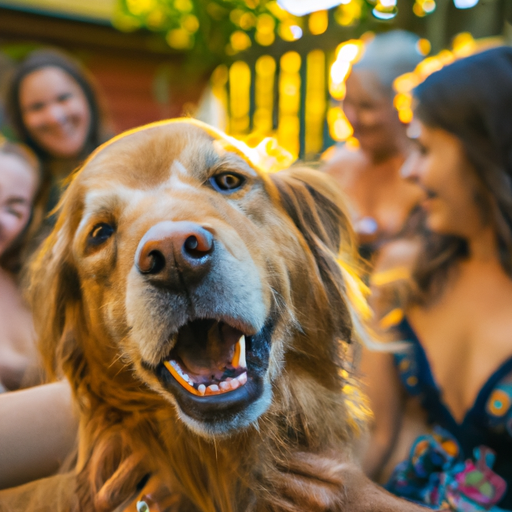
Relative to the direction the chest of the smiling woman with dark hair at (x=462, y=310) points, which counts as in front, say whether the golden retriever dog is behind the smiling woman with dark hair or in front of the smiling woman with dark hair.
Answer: in front

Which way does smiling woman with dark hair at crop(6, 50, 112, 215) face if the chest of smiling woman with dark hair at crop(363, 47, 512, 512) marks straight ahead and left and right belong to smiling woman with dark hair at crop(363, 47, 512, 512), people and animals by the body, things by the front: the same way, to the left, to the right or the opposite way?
to the left

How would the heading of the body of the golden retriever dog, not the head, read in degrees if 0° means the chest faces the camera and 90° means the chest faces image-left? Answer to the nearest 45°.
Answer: approximately 0°

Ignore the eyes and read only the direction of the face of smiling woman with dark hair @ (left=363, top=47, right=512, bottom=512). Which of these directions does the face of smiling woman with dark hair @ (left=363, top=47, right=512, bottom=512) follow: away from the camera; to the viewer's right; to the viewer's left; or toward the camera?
to the viewer's left

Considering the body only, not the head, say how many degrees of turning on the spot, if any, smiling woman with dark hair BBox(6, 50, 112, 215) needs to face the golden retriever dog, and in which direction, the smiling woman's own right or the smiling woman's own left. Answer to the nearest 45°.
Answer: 0° — they already face it

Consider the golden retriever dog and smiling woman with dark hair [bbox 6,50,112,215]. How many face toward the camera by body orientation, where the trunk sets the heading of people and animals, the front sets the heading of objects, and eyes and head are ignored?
2

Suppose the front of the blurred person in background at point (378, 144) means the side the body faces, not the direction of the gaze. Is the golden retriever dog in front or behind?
in front
